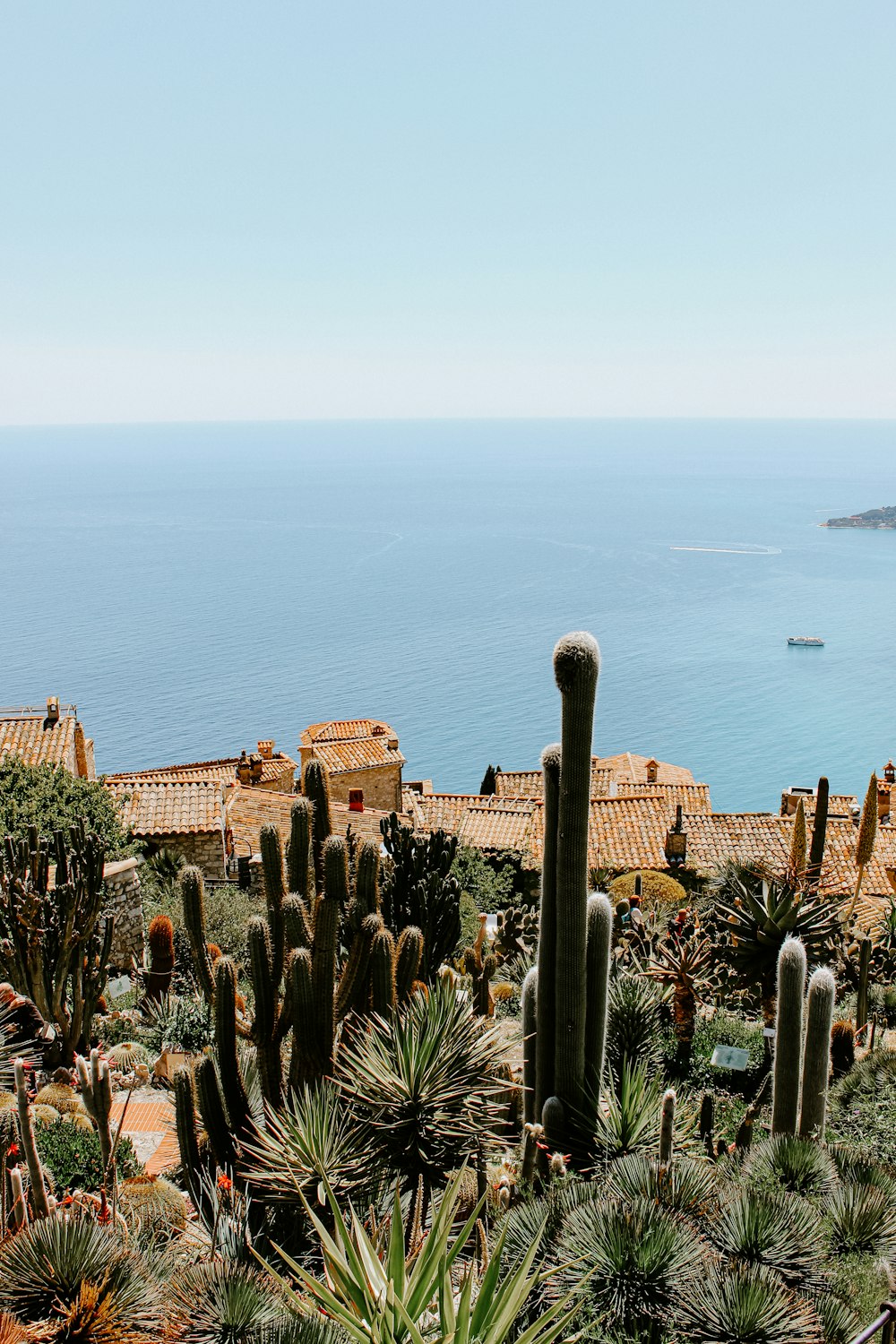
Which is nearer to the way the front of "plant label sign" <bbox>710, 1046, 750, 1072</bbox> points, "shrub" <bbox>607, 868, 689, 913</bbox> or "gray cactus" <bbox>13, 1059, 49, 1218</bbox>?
the gray cactus

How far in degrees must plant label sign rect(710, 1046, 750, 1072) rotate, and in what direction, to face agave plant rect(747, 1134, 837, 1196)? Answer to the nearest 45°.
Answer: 0° — it already faces it

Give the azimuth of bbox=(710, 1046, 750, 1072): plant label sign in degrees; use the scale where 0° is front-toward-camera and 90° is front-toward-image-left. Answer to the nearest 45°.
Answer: approximately 0°

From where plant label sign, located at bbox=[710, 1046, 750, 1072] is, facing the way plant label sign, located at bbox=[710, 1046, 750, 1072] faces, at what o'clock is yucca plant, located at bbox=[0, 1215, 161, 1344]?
The yucca plant is roughly at 1 o'clock from the plant label sign.

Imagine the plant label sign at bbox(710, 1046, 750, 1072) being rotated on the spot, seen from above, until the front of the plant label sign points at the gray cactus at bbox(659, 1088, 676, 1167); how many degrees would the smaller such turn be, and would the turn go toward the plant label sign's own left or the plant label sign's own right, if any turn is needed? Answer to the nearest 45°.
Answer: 0° — it already faces it

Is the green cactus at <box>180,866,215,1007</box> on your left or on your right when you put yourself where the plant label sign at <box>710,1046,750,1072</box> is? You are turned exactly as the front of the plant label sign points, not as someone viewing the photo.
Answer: on your right

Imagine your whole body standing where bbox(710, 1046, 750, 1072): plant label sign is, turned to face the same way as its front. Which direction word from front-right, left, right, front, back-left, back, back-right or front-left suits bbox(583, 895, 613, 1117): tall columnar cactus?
front-right

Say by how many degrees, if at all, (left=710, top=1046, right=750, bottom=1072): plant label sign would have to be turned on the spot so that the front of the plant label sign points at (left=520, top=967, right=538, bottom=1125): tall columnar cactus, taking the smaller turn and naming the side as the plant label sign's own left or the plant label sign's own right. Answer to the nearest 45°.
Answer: approximately 90° to the plant label sign's own right

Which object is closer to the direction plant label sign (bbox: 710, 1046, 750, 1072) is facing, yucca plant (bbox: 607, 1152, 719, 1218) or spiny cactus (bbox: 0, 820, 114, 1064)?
the yucca plant

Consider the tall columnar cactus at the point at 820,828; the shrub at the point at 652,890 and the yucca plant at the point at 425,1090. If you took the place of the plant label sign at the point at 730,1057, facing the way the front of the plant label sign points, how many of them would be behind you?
2
